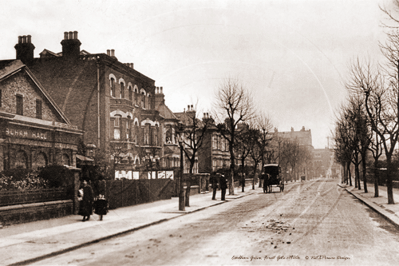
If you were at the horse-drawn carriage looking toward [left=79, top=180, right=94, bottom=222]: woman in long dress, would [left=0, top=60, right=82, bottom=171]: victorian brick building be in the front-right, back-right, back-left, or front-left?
front-right

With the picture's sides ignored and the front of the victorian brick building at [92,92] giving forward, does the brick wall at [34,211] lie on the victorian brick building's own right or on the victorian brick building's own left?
on the victorian brick building's own right

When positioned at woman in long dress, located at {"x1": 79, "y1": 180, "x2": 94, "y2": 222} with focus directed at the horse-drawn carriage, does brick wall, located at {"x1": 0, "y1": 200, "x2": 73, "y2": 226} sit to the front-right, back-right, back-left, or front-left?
back-left

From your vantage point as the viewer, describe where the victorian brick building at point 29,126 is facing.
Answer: facing the viewer and to the right of the viewer

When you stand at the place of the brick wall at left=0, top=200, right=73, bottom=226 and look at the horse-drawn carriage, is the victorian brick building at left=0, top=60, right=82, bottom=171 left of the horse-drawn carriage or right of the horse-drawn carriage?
left

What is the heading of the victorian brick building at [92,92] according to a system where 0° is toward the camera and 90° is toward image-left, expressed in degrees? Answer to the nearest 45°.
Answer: approximately 315°

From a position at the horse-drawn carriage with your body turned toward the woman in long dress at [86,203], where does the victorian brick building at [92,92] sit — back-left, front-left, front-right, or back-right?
front-right

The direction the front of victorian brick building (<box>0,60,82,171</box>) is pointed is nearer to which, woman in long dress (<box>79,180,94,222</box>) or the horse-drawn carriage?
the woman in long dress
